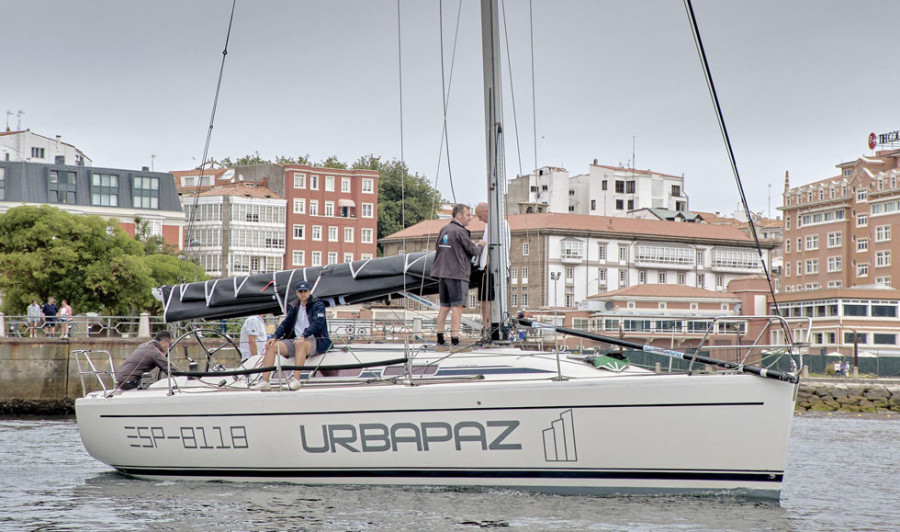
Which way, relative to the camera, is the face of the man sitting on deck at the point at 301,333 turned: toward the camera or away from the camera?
toward the camera

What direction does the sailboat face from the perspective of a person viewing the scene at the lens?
facing to the right of the viewer

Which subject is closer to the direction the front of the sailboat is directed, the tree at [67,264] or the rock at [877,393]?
the rock

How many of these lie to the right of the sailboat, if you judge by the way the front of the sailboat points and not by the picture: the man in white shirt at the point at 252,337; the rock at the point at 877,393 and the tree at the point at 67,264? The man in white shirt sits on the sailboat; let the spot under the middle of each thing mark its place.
0

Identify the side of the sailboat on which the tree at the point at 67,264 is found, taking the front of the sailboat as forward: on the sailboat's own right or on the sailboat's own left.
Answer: on the sailboat's own left

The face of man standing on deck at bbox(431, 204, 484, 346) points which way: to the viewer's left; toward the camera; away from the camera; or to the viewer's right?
to the viewer's right

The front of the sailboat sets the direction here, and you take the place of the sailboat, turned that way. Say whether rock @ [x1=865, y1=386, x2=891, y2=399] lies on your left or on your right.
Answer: on your left

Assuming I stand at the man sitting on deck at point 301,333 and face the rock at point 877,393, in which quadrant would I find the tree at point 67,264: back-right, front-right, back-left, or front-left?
front-left
